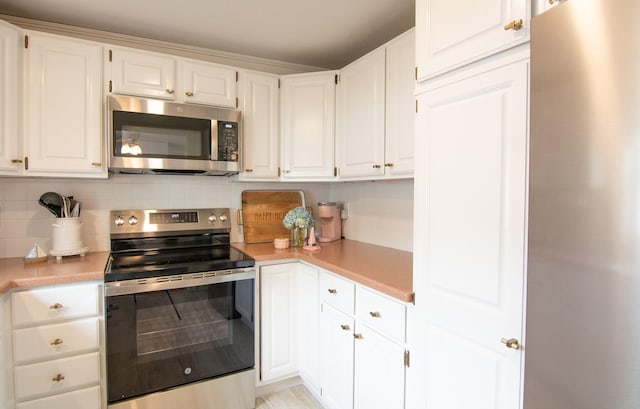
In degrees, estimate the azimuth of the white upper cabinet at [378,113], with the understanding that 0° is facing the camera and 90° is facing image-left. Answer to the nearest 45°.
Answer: approximately 45°

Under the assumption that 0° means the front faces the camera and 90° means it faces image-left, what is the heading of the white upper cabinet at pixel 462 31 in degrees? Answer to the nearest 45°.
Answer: approximately 45°

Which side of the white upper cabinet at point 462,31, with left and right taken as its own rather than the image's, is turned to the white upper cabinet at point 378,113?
right

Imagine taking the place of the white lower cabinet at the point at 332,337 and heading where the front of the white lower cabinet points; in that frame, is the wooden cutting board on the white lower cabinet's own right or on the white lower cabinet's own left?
on the white lower cabinet's own right

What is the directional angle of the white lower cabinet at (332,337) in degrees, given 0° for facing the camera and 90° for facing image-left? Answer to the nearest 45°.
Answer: approximately 45°

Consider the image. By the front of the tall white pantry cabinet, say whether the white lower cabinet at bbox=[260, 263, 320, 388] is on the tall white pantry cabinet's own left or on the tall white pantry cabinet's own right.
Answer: on the tall white pantry cabinet's own right

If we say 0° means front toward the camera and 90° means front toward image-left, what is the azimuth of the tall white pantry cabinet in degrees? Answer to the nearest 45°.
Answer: approximately 45°

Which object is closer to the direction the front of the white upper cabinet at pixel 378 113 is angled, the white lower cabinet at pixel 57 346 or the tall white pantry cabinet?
the white lower cabinet
